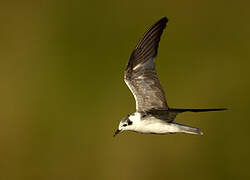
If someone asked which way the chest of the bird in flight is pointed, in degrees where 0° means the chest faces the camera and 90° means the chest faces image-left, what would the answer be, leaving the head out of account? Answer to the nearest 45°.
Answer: approximately 90°
